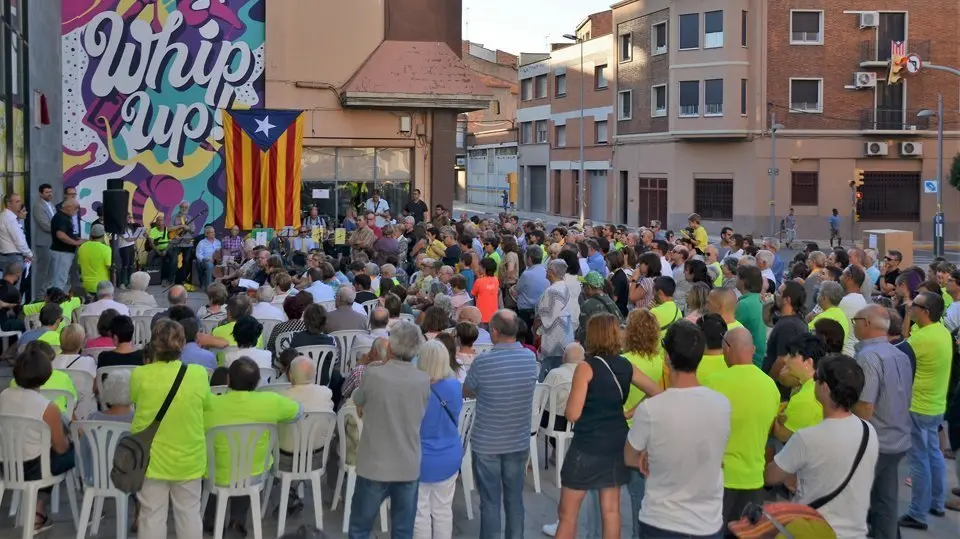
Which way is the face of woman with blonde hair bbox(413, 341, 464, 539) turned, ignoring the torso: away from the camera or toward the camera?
away from the camera

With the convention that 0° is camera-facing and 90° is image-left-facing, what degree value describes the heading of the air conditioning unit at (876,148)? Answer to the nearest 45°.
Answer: approximately 0°

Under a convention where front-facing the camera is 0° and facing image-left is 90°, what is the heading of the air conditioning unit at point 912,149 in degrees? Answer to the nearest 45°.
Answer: approximately 0°

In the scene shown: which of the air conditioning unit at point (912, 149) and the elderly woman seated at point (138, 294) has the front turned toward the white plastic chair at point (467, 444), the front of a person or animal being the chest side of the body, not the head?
the air conditioning unit

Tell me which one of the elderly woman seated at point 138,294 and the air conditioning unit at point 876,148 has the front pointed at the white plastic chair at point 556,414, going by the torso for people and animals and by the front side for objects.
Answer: the air conditioning unit

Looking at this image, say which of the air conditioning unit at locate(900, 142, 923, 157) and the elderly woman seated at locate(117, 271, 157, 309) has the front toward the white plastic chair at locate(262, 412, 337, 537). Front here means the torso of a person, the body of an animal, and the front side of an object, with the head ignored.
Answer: the air conditioning unit

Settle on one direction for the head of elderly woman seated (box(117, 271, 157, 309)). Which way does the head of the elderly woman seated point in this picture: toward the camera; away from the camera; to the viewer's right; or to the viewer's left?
away from the camera

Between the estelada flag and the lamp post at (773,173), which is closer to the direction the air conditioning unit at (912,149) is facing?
the estelada flag

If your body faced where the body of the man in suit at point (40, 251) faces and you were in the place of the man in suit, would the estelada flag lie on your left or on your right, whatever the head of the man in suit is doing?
on your left

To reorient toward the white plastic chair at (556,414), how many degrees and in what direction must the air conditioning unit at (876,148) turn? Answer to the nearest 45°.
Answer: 0° — it already faces it

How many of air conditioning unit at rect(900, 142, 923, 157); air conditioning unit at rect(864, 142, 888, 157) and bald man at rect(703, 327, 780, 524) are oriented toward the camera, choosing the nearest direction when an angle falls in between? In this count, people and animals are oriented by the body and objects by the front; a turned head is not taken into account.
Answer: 2

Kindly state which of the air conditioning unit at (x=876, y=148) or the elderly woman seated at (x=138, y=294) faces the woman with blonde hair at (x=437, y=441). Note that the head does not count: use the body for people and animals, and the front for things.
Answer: the air conditioning unit

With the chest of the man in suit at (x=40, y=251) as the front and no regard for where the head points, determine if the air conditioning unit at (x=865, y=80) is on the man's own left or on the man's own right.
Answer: on the man's own left

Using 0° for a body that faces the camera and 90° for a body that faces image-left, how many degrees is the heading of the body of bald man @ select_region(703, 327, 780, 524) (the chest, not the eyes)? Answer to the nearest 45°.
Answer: approximately 135°

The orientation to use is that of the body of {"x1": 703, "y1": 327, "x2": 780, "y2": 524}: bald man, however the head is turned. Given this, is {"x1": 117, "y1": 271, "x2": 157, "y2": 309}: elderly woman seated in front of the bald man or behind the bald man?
in front

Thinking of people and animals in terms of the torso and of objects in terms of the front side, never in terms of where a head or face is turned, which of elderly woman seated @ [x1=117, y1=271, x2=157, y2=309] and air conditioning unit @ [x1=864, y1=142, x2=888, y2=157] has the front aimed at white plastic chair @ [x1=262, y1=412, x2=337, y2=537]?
the air conditioning unit

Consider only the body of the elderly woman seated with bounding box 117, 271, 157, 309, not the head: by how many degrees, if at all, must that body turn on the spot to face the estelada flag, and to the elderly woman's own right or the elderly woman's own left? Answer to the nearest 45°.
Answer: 0° — they already face it
